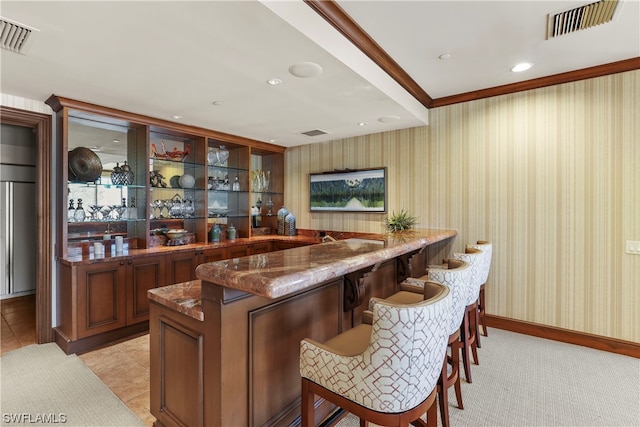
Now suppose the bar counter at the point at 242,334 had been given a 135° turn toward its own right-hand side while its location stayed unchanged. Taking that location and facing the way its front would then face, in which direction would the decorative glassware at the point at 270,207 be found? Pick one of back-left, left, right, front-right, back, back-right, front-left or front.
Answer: right

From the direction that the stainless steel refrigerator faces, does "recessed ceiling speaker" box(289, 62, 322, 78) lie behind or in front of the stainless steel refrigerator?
in front

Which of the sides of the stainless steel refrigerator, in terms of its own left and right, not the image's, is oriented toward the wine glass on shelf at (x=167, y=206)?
front

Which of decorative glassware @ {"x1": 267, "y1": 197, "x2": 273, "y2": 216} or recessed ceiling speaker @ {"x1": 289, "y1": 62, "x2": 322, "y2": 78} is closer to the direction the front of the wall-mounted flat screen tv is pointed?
the recessed ceiling speaker

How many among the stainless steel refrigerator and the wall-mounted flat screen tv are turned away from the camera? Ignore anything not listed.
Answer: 0

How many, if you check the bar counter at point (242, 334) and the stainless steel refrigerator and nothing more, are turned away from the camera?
0

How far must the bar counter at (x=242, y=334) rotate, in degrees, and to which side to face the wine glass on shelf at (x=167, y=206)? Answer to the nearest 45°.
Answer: approximately 180°

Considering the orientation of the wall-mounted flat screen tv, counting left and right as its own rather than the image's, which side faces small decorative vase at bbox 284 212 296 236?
right

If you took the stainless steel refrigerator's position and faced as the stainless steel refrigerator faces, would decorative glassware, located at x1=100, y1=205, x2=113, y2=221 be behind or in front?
in front

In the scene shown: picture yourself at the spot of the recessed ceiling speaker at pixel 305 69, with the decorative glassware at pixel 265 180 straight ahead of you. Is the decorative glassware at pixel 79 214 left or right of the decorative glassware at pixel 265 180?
left
